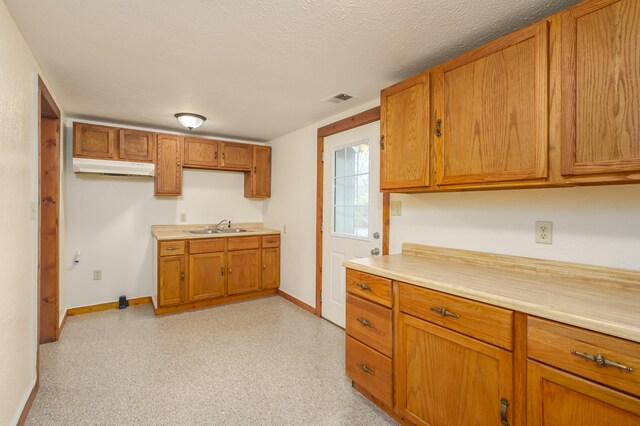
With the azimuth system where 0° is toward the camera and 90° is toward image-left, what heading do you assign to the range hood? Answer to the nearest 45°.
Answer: approximately 0°

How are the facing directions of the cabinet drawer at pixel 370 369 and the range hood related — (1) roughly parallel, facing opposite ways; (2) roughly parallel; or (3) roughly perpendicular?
roughly perpendicular

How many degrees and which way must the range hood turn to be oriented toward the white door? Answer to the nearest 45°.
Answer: approximately 45° to its left

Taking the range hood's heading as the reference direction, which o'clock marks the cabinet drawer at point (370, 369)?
The cabinet drawer is roughly at 11 o'clock from the range hood.

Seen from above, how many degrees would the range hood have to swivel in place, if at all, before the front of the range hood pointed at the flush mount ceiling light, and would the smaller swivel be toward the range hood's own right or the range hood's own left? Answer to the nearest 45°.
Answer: approximately 45° to the range hood's own left

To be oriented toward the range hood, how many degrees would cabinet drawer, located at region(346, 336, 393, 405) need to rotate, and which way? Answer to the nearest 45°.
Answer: approximately 45° to its right

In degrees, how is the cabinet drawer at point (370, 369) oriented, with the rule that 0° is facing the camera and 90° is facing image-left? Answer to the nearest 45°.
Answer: approximately 45°
